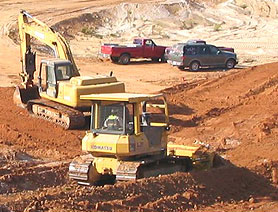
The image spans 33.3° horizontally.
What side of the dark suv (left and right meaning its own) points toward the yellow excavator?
back

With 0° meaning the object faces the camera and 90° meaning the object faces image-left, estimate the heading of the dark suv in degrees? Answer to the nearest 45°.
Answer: approximately 225°

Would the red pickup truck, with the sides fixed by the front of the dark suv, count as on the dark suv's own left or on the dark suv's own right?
on the dark suv's own left

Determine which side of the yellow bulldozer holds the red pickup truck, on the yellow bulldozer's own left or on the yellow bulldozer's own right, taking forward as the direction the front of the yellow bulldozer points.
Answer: on the yellow bulldozer's own left

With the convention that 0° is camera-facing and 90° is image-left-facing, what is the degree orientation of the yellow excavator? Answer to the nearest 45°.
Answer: approximately 135°

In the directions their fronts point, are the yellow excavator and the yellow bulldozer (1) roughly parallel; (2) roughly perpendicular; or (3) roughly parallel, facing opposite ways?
roughly perpendicular

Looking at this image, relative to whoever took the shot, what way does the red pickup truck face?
facing away from the viewer and to the right of the viewer
